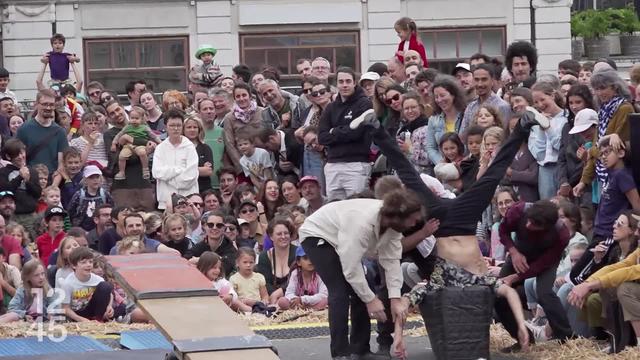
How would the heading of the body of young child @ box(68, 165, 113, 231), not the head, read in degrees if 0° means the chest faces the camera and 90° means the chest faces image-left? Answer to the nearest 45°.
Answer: approximately 0°

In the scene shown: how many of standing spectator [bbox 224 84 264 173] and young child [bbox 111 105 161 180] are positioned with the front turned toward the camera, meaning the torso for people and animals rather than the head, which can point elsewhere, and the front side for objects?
2

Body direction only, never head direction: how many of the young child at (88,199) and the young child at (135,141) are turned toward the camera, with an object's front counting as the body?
2

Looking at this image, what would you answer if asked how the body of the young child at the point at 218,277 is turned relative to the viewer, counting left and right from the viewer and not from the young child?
facing the viewer and to the right of the viewer

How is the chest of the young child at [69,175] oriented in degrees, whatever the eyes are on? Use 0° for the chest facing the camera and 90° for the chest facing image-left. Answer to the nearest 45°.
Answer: approximately 315°

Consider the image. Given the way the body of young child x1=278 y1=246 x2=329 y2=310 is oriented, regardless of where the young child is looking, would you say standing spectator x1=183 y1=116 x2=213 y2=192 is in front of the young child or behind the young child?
behind

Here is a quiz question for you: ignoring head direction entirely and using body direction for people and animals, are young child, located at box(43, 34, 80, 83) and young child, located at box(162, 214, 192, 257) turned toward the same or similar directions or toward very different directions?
same or similar directions

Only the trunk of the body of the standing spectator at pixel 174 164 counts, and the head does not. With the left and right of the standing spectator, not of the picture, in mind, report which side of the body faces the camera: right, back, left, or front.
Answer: front

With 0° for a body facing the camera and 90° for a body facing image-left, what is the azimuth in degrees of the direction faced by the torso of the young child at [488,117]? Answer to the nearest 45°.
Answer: approximately 45°

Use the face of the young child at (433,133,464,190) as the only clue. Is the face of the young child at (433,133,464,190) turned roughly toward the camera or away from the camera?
toward the camera

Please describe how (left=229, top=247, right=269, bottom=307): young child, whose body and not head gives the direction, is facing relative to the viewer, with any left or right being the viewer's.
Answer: facing the viewer

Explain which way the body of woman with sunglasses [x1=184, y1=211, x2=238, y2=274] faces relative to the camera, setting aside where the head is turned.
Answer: toward the camera
